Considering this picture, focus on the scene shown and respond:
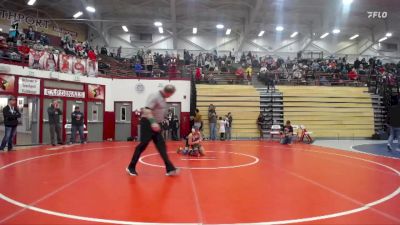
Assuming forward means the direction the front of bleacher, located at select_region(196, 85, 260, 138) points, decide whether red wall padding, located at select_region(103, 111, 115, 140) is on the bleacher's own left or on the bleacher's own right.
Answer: on the bleacher's own right

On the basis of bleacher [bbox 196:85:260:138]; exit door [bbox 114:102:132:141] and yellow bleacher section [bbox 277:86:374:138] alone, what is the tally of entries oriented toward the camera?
3

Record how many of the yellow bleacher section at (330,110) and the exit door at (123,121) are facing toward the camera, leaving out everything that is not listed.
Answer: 2

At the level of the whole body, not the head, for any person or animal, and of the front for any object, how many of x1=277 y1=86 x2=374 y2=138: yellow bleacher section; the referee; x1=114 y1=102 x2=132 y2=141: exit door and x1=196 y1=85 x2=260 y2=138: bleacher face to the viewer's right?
1

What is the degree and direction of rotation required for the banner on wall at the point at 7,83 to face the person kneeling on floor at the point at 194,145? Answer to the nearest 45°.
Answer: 0° — it already faces them

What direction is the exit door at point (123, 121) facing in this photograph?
toward the camera

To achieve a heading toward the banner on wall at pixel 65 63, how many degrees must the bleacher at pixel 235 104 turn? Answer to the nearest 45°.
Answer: approximately 45° to its right

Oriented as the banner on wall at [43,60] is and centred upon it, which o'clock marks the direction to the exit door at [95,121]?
The exit door is roughly at 9 o'clock from the banner on wall.

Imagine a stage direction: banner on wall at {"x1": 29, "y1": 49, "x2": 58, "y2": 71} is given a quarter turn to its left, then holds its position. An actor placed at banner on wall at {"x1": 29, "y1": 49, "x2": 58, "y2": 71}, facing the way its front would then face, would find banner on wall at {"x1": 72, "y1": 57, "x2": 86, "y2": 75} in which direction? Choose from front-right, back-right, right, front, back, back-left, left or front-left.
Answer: front

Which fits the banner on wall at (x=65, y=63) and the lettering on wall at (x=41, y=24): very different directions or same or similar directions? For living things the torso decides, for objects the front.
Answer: same or similar directions

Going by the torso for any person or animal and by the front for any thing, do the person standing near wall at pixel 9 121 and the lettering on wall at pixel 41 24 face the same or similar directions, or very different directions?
same or similar directions

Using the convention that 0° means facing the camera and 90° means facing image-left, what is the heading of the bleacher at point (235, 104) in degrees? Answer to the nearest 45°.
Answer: approximately 0°

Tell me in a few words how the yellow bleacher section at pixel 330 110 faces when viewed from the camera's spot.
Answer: facing the viewer

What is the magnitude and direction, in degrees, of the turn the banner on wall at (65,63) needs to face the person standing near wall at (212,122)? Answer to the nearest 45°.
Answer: approximately 45° to its left

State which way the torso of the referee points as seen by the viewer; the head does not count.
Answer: to the viewer's right

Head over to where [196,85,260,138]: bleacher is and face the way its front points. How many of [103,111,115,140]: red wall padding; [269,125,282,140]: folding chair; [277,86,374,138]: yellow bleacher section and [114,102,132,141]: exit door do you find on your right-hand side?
2

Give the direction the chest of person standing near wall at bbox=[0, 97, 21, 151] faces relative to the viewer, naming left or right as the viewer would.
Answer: facing the viewer and to the right of the viewer
